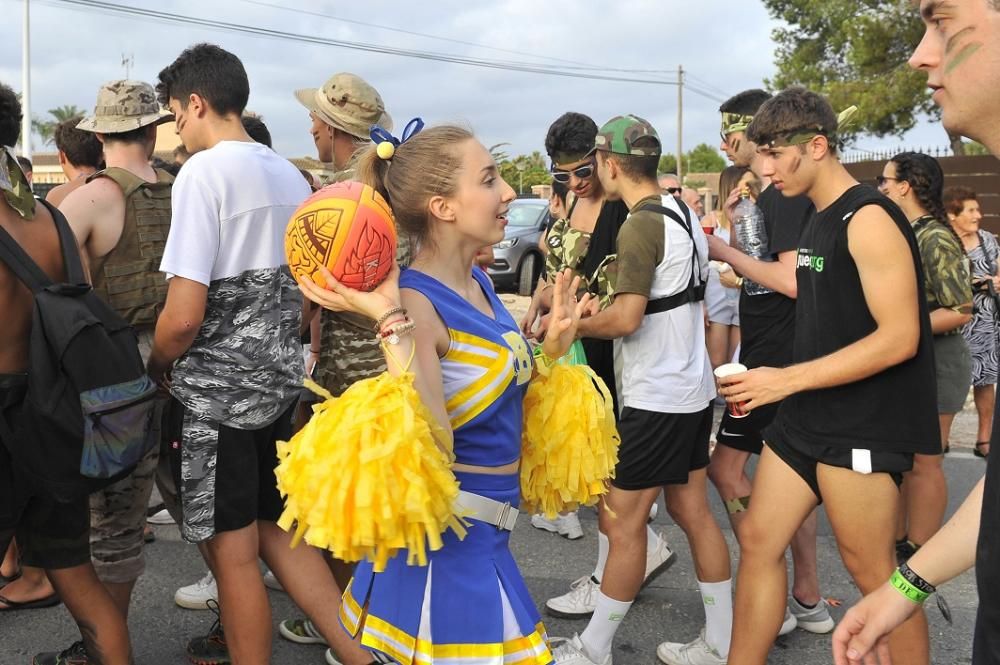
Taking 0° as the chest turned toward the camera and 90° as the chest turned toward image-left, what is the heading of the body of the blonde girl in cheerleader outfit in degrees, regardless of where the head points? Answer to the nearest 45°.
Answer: approximately 270°

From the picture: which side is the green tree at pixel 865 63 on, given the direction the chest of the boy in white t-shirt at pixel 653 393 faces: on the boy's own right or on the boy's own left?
on the boy's own right

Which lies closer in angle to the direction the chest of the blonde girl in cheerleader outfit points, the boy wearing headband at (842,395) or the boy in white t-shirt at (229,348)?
the boy wearing headband

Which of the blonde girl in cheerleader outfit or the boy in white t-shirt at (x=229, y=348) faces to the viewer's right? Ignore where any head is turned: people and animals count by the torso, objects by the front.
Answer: the blonde girl in cheerleader outfit

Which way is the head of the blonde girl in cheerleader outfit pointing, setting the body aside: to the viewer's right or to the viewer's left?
to the viewer's right

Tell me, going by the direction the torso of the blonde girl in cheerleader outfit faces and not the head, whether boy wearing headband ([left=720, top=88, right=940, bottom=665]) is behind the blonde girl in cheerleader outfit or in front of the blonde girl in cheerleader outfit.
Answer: in front

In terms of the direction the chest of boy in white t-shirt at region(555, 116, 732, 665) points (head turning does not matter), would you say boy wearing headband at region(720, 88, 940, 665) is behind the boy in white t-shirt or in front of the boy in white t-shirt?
behind

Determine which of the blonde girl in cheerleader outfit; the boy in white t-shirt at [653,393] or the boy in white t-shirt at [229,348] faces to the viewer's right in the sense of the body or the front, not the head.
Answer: the blonde girl in cheerleader outfit

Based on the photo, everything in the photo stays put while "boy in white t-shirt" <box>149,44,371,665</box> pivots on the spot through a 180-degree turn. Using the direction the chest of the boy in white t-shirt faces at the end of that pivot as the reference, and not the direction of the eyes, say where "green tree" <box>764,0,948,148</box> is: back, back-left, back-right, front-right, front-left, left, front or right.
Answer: left

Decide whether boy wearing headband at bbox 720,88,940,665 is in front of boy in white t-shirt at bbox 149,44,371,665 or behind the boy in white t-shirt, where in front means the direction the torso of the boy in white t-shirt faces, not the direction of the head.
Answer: behind
